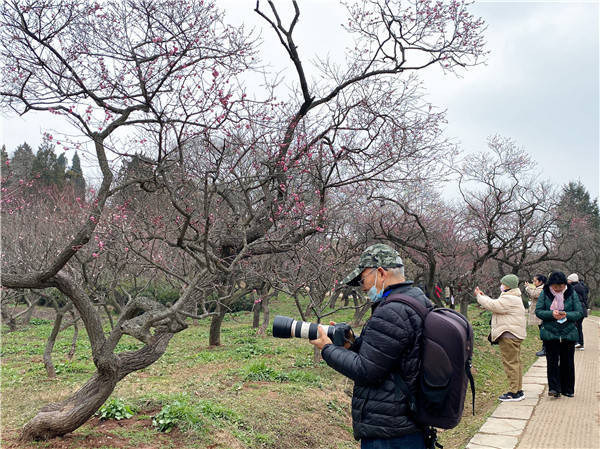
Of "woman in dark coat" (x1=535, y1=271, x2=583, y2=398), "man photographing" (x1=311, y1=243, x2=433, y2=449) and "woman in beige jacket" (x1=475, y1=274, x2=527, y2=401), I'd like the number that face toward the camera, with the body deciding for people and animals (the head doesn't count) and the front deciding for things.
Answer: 1

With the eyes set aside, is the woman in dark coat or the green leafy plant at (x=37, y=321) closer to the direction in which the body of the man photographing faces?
the green leafy plant

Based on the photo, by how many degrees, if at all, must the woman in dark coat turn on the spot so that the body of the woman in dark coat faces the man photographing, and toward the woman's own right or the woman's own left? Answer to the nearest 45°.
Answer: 0° — they already face them

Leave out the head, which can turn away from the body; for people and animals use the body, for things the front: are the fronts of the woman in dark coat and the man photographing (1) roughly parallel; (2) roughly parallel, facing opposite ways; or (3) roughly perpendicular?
roughly perpendicular

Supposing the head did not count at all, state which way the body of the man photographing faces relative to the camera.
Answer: to the viewer's left

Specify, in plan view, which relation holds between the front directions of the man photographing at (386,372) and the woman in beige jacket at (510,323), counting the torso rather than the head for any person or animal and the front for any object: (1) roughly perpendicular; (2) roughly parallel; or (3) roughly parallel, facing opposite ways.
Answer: roughly parallel

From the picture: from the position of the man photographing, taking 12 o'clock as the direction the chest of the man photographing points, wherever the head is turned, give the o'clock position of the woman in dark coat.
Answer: The woman in dark coat is roughly at 4 o'clock from the man photographing.

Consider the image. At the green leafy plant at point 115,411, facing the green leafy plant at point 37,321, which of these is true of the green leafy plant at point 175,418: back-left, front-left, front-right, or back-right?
back-right

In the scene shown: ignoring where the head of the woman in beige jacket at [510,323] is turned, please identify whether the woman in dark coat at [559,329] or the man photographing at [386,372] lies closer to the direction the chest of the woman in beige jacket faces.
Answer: the man photographing

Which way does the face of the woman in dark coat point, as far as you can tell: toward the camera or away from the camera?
toward the camera

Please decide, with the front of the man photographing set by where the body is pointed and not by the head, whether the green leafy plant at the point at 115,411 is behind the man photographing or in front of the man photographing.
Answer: in front

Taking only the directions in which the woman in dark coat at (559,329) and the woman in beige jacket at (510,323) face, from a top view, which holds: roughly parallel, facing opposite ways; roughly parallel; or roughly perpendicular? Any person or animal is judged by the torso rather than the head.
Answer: roughly perpendicular

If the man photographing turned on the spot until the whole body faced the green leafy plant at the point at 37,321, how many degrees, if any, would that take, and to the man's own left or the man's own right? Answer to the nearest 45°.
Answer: approximately 45° to the man's own right

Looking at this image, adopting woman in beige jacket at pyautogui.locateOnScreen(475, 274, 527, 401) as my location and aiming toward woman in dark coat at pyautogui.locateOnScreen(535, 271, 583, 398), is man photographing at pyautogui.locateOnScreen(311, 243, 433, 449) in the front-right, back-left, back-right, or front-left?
back-right

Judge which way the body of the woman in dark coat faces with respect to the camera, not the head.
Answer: toward the camera

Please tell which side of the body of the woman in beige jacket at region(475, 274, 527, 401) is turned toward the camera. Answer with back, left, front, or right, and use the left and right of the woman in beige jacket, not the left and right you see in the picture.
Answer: left

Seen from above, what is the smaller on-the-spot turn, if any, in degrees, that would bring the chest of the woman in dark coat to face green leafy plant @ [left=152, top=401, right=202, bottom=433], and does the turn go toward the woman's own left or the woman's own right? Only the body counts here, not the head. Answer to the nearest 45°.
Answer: approximately 45° to the woman's own right

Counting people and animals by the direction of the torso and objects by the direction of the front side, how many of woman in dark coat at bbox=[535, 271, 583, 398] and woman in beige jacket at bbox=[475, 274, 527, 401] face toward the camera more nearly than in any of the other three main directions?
1
